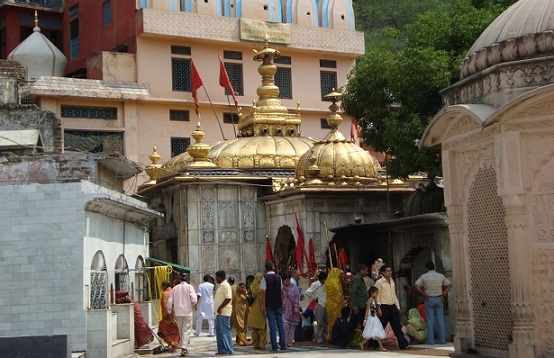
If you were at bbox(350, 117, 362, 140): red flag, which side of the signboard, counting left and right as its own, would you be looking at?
front

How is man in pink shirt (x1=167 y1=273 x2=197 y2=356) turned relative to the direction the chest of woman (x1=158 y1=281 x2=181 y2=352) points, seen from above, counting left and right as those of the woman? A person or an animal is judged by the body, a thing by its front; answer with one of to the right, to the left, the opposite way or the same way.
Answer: the same way

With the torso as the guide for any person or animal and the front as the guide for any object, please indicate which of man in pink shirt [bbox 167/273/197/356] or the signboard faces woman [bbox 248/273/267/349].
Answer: the signboard

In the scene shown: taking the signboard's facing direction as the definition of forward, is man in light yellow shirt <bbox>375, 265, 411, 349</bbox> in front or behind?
in front

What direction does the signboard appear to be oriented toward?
toward the camera
